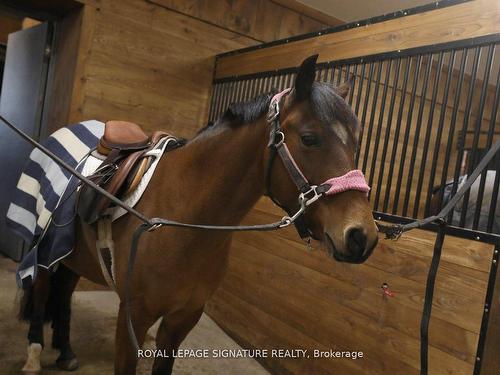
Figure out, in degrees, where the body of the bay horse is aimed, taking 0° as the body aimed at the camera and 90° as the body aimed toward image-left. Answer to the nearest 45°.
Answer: approximately 315°

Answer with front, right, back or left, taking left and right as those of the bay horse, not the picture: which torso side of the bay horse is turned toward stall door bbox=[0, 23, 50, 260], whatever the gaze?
back

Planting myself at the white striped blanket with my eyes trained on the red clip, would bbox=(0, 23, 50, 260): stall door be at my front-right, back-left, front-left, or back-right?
back-left
